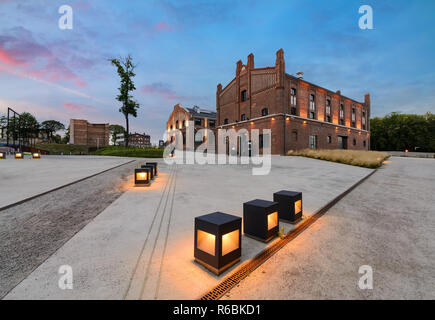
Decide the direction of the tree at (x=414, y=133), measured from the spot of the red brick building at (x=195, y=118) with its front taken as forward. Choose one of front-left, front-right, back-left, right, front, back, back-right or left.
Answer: back-left

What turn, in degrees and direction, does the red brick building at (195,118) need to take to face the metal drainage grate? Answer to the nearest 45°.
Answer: approximately 45° to its left

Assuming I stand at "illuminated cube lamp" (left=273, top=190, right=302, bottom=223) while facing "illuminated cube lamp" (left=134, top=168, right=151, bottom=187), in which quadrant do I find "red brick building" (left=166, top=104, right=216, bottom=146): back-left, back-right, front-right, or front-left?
front-right

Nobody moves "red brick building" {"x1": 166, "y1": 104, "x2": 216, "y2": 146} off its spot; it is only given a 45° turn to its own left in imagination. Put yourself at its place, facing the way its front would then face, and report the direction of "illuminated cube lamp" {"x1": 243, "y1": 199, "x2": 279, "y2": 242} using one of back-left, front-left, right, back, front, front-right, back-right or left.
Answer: front

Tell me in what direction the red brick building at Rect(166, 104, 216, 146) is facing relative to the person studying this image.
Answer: facing the viewer and to the left of the viewer

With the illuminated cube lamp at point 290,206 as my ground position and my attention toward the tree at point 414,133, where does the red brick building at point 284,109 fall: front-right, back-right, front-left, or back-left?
front-left

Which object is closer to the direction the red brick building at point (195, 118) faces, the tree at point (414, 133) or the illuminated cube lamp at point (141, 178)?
the illuminated cube lamp

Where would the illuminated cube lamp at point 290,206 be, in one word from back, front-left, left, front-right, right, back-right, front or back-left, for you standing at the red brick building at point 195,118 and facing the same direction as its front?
front-left

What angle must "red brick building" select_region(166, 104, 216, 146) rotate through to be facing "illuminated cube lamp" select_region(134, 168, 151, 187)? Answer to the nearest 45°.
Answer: approximately 45° to its left

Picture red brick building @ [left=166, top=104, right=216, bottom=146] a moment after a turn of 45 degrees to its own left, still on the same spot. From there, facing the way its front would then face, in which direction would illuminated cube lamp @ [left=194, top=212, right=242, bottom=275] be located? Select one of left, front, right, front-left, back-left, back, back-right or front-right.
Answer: front
